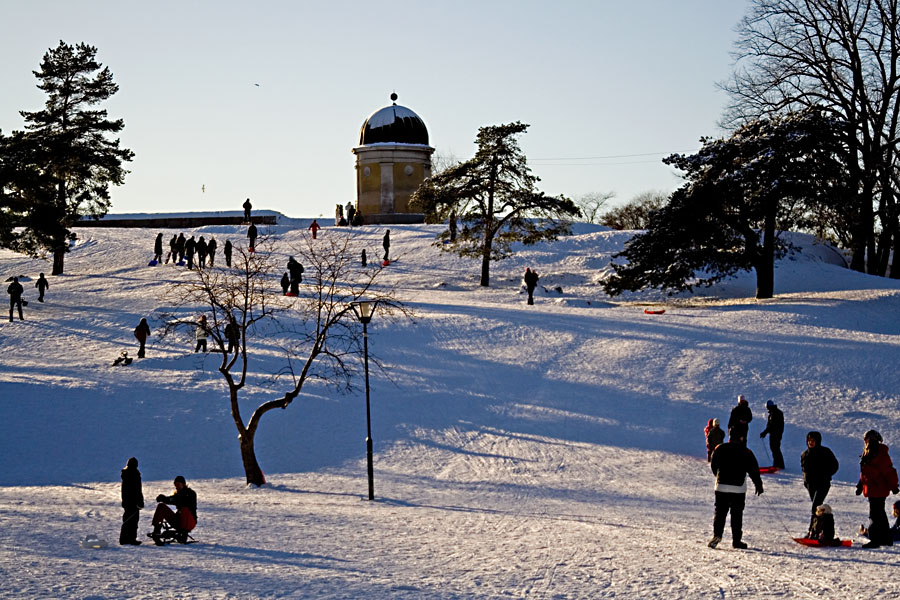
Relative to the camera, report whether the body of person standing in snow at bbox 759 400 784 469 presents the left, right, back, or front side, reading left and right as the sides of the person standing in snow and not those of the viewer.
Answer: left

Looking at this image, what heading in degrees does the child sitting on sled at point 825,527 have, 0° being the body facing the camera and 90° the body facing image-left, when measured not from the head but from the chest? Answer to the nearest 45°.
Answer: approximately 45°

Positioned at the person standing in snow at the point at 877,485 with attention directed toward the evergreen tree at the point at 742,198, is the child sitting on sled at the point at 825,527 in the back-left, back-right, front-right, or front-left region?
back-left

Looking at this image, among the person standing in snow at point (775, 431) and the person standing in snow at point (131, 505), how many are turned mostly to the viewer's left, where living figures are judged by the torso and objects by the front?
1

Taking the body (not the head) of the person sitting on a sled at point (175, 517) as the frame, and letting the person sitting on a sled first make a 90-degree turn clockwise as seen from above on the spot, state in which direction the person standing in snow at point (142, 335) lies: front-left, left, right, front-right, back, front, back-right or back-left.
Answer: front

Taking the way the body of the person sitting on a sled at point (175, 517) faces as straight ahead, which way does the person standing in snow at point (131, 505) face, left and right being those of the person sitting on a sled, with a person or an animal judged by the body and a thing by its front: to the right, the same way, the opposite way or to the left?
the opposite way

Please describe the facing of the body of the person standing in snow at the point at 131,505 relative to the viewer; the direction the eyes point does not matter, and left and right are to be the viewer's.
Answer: facing to the right of the viewer

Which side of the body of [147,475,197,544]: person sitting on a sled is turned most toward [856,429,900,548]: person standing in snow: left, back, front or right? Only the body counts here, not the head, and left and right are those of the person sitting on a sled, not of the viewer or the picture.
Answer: back

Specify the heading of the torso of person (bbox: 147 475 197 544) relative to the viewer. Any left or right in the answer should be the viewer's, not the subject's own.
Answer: facing to the left of the viewer

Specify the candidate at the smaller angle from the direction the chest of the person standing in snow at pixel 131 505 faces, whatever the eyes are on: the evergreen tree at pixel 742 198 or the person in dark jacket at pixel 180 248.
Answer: the evergreen tree

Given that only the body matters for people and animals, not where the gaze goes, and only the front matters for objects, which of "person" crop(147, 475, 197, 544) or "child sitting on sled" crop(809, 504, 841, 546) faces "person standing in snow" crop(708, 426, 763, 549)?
the child sitting on sled

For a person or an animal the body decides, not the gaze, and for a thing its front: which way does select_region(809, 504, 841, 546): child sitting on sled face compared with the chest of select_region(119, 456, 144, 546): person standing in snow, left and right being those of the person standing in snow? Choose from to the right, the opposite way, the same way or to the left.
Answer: the opposite way

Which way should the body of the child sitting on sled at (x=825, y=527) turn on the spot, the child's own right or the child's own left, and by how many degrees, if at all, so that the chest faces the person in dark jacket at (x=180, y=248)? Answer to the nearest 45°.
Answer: approximately 90° to the child's own right

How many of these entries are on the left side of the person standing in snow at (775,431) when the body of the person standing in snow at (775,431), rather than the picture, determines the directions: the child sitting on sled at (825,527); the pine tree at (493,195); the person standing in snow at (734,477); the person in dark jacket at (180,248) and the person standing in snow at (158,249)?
2
